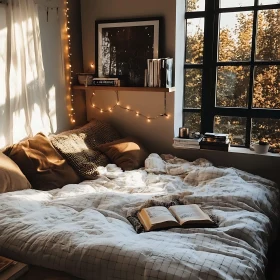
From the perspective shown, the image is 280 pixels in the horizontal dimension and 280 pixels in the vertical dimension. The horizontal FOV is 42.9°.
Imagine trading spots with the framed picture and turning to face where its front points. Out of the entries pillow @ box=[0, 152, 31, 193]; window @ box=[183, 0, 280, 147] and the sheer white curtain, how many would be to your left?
1

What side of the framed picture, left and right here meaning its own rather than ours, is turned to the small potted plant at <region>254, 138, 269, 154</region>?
left

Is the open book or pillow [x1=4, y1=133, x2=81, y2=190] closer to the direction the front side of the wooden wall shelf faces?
the open book

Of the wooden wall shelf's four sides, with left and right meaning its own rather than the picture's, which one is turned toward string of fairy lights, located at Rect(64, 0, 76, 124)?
right

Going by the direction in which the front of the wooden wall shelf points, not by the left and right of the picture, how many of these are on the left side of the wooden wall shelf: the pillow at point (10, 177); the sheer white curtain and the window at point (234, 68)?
1

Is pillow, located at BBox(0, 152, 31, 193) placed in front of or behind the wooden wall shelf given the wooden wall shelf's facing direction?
in front

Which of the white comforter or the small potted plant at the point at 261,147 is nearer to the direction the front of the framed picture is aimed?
the white comforter

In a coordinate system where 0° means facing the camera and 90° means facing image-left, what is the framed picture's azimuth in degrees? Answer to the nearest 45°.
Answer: approximately 0°

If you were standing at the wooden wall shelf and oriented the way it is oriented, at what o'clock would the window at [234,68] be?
The window is roughly at 9 o'clock from the wooden wall shelf.

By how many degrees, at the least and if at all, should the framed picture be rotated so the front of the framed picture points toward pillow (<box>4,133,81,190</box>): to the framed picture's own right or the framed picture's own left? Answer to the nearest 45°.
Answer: approximately 45° to the framed picture's own right

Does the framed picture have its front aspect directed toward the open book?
yes

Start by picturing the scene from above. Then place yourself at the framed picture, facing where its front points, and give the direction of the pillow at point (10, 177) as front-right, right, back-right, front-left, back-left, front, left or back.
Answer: front-right

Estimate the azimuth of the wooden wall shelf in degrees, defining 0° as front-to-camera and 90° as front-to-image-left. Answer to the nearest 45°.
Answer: approximately 0°

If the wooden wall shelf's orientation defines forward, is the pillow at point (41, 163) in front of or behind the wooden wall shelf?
in front
